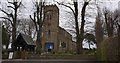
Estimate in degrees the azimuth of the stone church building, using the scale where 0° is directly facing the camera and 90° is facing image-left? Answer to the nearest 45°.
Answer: approximately 0°
